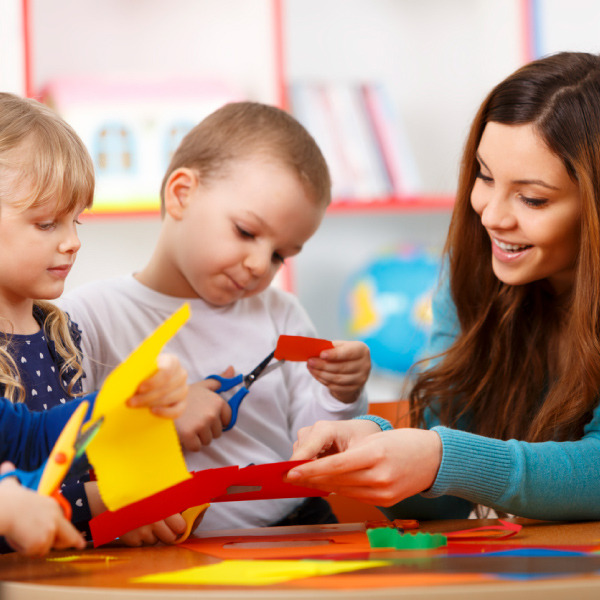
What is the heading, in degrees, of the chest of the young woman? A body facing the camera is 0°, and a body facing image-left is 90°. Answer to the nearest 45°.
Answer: approximately 45°

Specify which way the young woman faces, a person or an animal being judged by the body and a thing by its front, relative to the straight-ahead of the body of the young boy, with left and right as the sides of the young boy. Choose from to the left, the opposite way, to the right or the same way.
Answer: to the right

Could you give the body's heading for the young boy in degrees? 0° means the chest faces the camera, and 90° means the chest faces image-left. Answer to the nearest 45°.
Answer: approximately 315°

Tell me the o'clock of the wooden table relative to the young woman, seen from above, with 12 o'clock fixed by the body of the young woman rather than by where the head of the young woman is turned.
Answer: The wooden table is roughly at 11 o'clock from the young woman.

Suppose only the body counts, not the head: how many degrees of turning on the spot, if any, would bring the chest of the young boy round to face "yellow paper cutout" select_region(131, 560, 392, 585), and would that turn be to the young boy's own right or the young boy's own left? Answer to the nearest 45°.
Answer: approximately 45° to the young boy's own right
